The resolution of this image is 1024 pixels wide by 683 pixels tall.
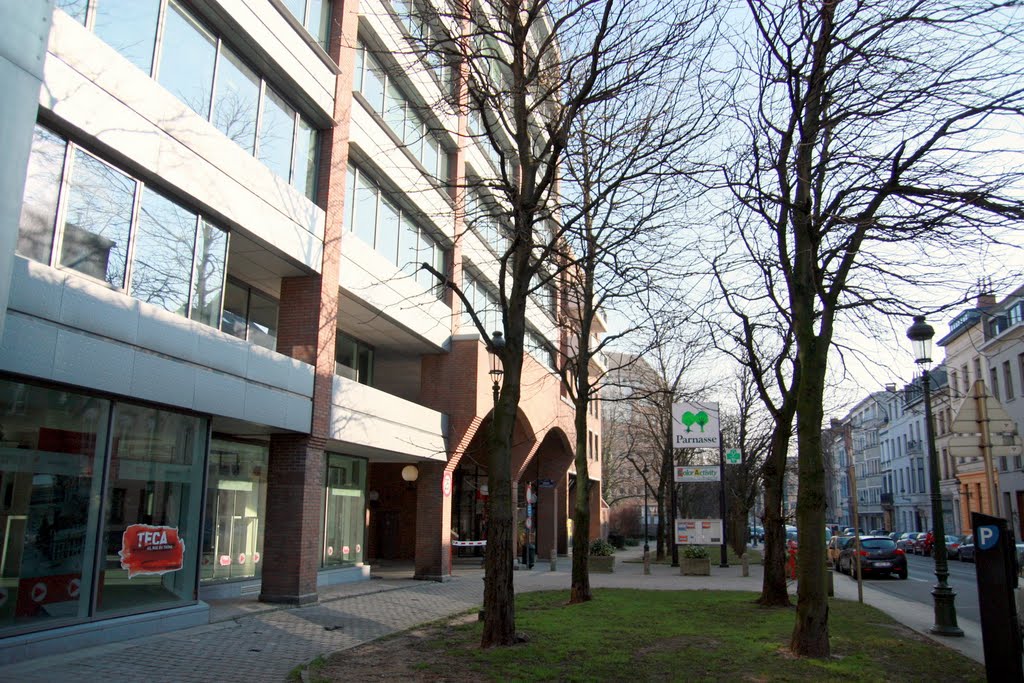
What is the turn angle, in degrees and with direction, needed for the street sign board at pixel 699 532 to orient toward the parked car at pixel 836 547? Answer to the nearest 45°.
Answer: approximately 135° to its left

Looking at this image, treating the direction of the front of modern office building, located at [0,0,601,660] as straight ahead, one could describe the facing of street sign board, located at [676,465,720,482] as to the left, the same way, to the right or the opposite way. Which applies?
to the right

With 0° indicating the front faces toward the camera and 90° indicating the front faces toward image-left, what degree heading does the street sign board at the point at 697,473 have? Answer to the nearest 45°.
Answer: approximately 0°

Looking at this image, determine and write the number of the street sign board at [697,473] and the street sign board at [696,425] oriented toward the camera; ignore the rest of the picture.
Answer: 2

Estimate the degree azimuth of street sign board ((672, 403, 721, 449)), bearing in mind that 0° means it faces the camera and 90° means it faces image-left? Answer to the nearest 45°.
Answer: approximately 0°

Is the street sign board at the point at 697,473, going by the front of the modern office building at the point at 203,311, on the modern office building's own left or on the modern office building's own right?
on the modern office building's own left

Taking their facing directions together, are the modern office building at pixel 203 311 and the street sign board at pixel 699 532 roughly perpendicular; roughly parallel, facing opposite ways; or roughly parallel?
roughly perpendicular

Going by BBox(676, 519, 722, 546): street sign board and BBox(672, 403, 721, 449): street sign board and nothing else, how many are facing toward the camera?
2

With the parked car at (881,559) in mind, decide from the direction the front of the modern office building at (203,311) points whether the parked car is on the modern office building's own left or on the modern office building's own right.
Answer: on the modern office building's own left
